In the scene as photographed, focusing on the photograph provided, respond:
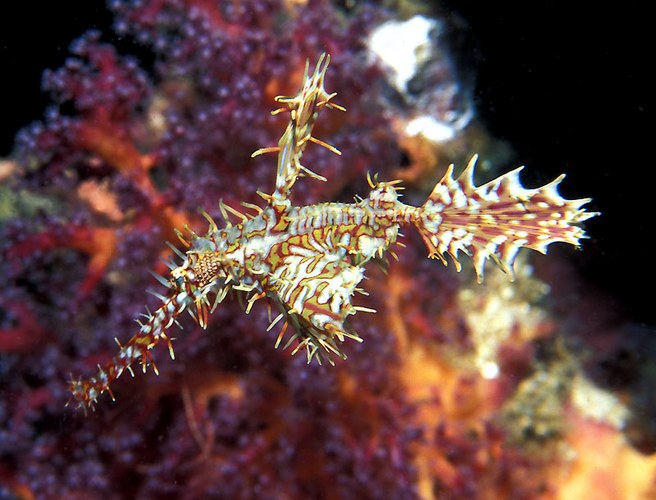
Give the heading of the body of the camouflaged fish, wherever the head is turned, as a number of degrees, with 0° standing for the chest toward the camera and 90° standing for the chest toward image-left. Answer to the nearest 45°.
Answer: approximately 90°

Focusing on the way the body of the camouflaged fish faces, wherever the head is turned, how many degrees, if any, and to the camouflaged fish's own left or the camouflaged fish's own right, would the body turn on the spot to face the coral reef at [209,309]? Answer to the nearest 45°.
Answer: approximately 90° to the camouflaged fish's own right
